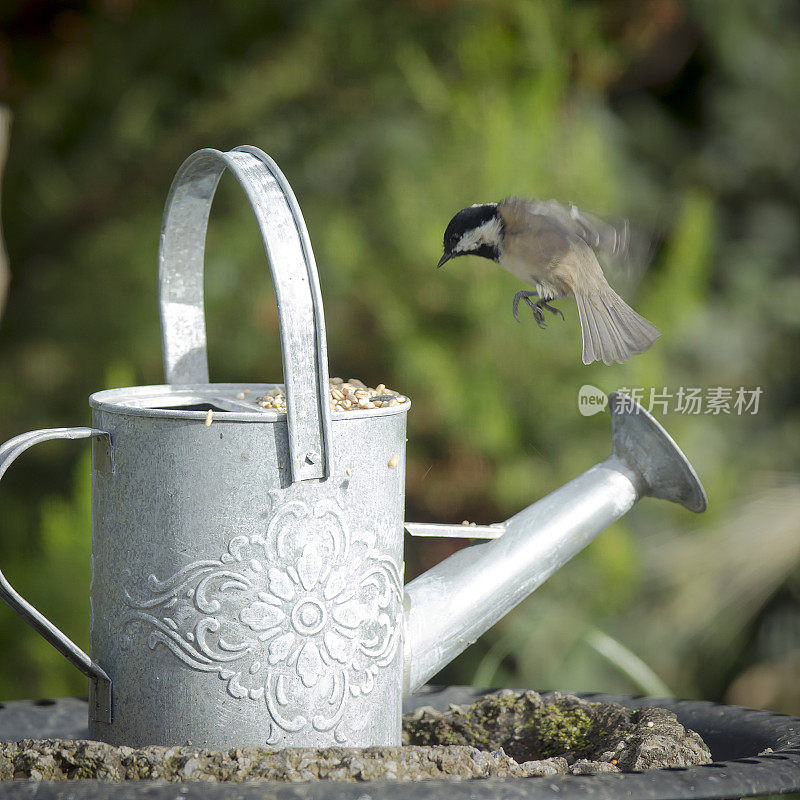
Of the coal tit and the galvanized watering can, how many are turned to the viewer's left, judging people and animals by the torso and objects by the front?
1

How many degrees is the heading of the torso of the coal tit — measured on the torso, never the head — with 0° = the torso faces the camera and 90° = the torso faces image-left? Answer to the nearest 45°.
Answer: approximately 90°

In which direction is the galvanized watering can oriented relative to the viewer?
to the viewer's right

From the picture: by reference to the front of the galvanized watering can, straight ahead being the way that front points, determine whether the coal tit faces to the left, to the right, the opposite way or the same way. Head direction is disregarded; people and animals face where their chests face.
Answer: the opposite way
